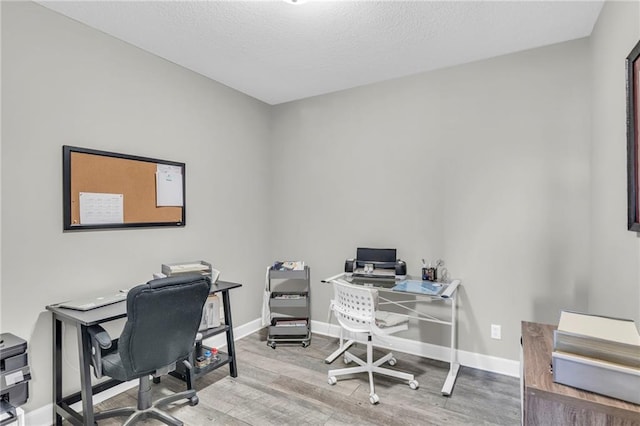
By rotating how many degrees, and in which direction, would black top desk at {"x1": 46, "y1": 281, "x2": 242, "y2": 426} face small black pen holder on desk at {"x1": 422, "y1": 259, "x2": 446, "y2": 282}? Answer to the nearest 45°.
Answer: approximately 45° to its left

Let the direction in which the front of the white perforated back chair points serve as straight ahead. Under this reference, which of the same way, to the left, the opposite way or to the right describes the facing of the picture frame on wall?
to the left

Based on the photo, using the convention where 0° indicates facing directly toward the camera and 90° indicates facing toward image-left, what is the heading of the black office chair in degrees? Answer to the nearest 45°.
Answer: approximately 135°

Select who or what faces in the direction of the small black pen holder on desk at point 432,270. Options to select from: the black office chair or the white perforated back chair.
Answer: the white perforated back chair

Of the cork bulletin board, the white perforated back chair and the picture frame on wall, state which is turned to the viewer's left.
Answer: the picture frame on wall

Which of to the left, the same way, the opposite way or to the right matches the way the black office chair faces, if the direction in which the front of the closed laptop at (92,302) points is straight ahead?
the opposite way

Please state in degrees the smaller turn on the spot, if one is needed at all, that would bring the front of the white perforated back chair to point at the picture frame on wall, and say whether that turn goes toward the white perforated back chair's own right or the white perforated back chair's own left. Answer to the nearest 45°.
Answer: approximately 90° to the white perforated back chair's own right

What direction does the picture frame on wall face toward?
to the viewer's left
